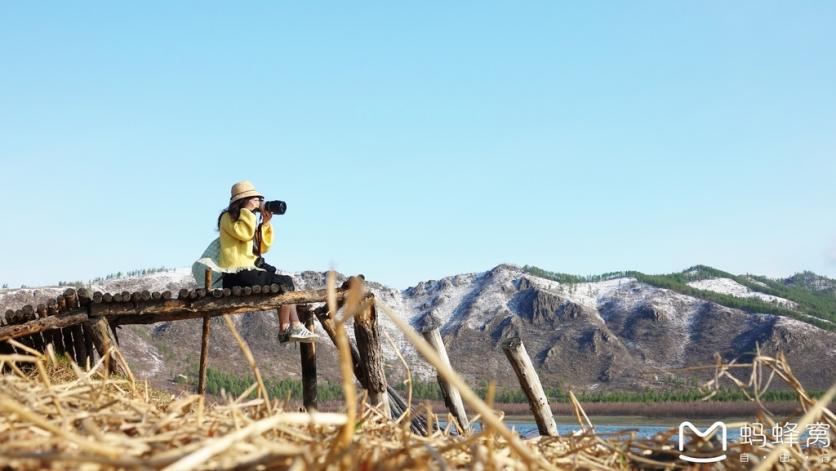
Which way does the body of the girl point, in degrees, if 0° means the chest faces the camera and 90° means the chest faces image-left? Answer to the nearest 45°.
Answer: approximately 270°

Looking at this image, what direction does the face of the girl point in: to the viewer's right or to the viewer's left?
to the viewer's right

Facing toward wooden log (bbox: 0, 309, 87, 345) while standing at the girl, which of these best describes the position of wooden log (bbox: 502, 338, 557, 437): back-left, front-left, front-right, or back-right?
back-left

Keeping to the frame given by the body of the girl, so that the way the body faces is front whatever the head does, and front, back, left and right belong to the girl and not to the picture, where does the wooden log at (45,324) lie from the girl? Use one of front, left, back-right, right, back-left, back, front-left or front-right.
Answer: back
